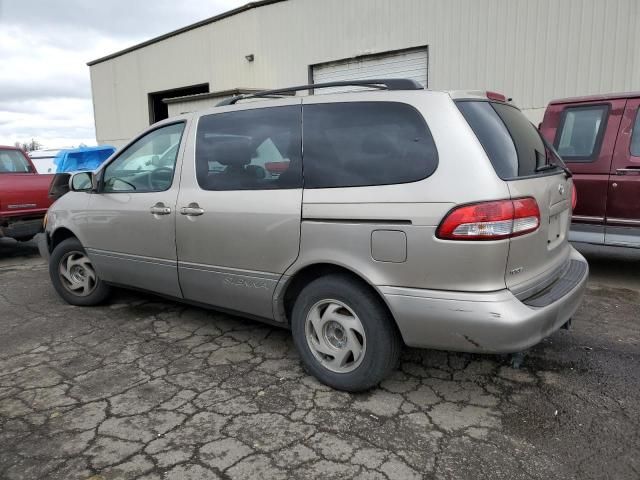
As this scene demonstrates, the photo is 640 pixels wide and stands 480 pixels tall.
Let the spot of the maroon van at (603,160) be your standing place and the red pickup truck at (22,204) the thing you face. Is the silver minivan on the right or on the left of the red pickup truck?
left

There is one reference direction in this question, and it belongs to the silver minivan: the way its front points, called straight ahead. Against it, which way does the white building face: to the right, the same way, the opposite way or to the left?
to the left

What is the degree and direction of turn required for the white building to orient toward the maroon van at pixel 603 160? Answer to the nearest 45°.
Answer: approximately 45° to its left

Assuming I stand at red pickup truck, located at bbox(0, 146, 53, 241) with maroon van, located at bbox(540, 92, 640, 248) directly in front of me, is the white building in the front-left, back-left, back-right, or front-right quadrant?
front-left

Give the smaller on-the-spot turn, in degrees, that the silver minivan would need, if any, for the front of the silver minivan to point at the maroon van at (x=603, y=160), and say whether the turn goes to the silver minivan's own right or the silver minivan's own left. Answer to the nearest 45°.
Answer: approximately 90° to the silver minivan's own right

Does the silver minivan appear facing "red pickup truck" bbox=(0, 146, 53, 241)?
yes

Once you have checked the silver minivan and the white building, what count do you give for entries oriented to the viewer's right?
0

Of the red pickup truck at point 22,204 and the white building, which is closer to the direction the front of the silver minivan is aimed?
the red pickup truck

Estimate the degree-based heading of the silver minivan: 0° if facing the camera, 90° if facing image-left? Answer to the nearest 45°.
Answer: approximately 135°

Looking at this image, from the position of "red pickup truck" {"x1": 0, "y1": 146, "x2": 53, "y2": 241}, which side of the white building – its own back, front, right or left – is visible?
front

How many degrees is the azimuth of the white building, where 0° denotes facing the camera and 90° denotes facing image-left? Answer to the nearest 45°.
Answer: approximately 45°
